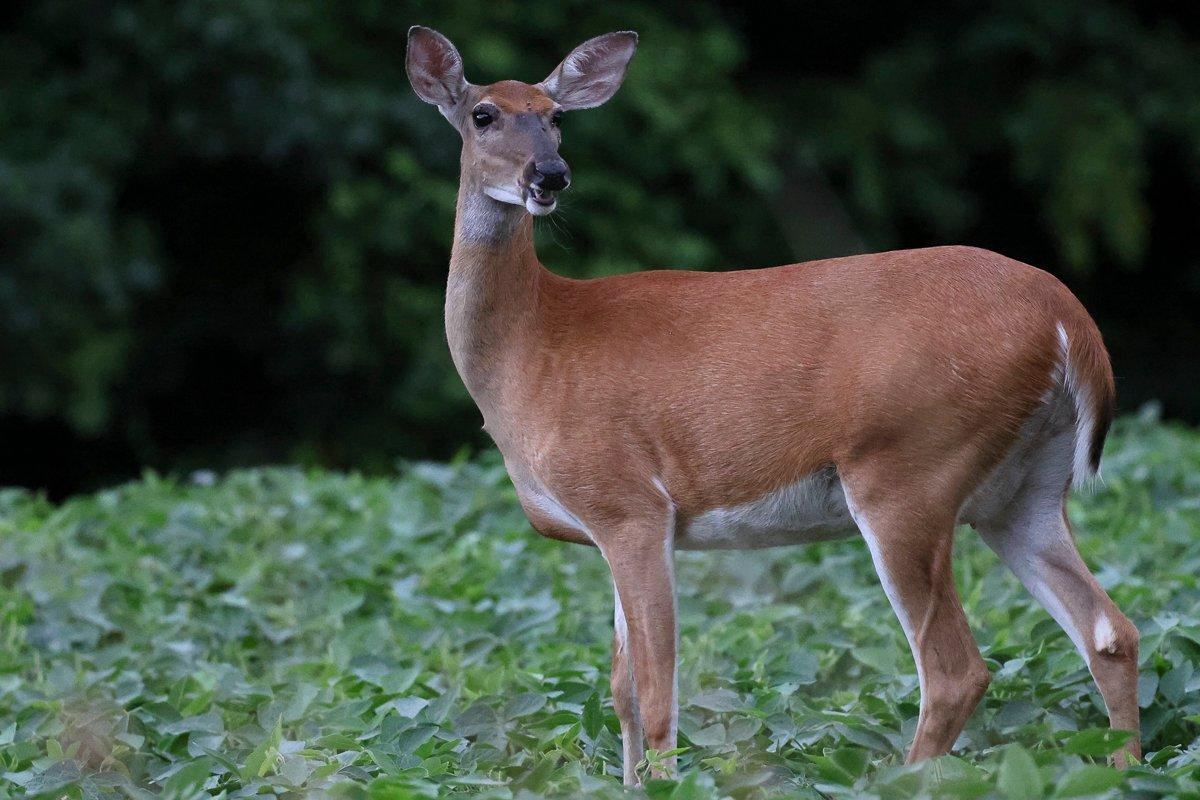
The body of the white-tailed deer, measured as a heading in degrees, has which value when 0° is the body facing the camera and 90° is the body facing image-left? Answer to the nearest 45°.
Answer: approximately 90°
